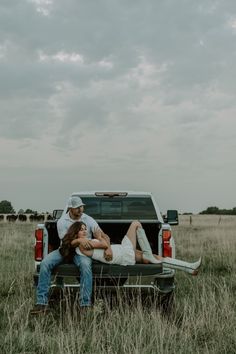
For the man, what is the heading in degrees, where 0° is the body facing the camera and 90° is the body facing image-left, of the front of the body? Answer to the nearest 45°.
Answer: approximately 0°

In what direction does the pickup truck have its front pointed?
away from the camera
